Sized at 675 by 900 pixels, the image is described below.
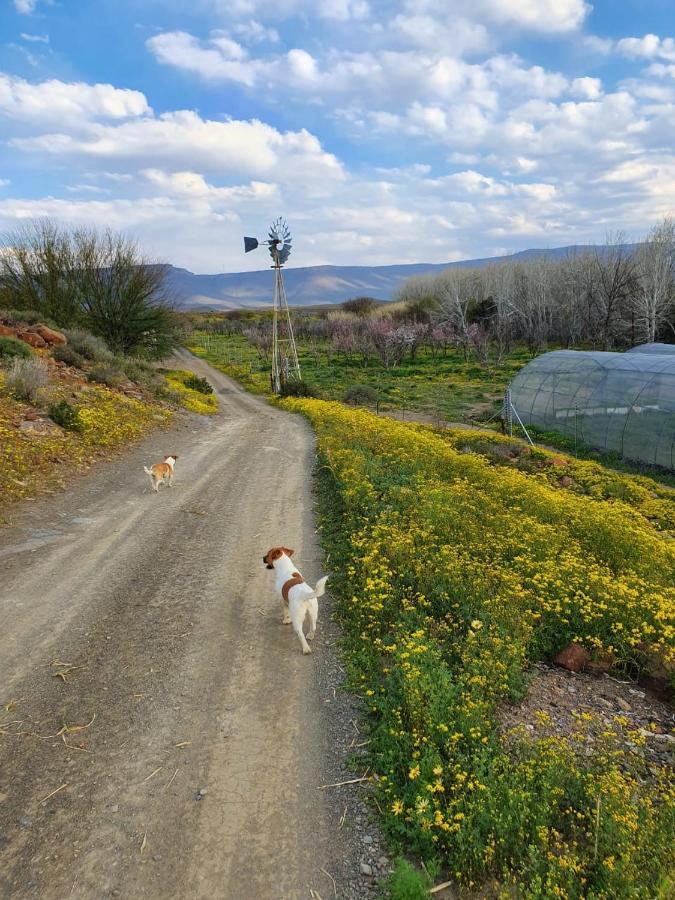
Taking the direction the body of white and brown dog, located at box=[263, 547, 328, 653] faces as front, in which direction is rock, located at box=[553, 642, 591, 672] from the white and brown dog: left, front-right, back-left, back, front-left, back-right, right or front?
back-right

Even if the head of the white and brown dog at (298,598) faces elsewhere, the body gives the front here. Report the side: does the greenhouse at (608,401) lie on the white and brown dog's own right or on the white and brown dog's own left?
on the white and brown dog's own right

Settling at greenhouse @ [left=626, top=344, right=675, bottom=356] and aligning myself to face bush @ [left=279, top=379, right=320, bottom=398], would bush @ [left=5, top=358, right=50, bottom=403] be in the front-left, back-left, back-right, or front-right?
front-left

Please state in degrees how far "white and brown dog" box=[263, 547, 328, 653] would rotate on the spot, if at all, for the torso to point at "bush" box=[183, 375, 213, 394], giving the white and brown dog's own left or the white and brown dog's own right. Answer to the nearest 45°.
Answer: approximately 45° to the white and brown dog's own right

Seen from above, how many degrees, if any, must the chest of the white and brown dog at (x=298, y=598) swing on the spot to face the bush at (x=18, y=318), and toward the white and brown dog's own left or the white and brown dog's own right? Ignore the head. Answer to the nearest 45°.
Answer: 0° — it already faces it

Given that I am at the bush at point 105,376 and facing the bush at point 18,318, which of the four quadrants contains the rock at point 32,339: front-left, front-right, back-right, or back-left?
front-left

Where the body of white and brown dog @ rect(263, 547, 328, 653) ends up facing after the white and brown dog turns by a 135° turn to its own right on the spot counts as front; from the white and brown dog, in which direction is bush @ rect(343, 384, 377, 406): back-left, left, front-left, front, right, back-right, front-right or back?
left

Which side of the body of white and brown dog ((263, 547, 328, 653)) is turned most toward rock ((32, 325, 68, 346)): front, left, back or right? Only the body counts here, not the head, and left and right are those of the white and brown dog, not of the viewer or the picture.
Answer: front

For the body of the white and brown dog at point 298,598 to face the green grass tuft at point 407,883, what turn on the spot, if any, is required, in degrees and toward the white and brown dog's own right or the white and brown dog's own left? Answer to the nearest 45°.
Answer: approximately 135° to the white and brown dog's own left

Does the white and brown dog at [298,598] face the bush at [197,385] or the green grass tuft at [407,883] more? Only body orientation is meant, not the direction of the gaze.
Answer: the bush

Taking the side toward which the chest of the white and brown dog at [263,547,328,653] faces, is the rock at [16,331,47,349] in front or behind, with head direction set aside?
in front

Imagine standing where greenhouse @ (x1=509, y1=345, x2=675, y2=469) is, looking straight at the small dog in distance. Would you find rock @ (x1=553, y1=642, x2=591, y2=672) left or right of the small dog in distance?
left

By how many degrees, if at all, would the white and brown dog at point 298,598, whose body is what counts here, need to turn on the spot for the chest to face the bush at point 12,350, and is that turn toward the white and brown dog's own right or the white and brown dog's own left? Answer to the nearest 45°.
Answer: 0° — it already faces it

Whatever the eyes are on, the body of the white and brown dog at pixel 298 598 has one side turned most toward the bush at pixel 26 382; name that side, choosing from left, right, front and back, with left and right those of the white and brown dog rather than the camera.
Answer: front

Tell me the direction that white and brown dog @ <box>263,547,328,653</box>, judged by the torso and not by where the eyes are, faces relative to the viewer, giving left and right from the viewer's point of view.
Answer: facing away from the viewer and to the left of the viewer
